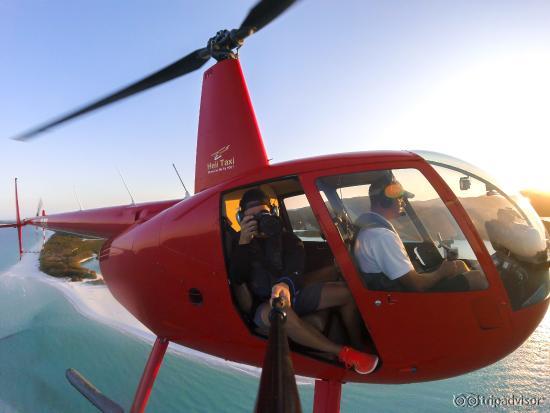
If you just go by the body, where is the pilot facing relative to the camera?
to the viewer's right

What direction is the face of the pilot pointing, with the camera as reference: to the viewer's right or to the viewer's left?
to the viewer's right

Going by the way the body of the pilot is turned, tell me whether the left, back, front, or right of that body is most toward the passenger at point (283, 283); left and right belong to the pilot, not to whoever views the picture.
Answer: back
